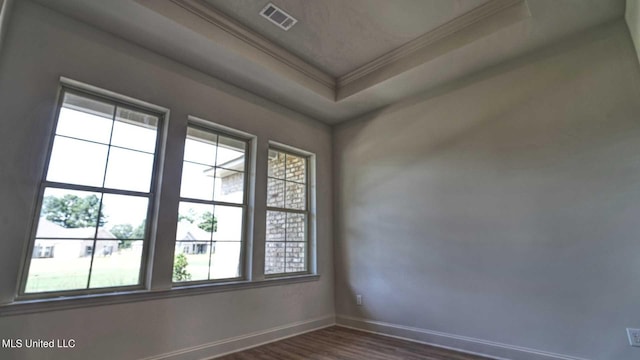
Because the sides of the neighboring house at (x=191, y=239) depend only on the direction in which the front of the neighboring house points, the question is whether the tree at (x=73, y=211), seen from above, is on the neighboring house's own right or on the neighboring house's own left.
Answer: on the neighboring house's own right

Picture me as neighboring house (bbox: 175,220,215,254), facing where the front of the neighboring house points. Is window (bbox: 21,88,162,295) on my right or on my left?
on my right

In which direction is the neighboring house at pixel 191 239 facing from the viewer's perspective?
toward the camera

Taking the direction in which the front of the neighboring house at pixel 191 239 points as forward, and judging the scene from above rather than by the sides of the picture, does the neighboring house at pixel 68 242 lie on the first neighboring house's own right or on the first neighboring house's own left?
on the first neighboring house's own right

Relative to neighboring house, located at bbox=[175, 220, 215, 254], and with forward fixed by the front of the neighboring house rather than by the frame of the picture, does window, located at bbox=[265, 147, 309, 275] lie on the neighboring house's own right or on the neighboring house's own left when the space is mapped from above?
on the neighboring house's own left

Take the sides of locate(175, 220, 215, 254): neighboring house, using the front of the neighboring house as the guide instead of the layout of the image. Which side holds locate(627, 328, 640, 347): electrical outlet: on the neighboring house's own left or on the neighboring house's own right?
on the neighboring house's own left
